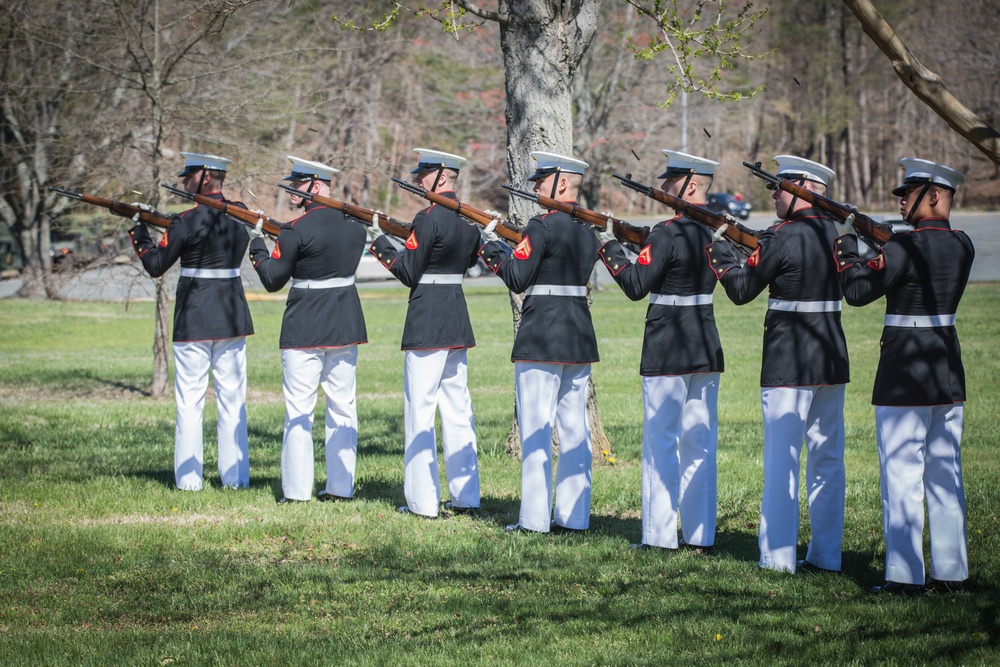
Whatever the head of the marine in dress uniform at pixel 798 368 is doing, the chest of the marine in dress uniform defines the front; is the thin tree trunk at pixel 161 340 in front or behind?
in front

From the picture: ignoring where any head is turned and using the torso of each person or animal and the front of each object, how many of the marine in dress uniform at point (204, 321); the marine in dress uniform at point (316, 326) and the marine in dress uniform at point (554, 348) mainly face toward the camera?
0

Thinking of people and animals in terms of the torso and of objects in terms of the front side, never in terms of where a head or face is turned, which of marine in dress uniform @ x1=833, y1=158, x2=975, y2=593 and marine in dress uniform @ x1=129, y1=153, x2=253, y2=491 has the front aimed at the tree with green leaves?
marine in dress uniform @ x1=833, y1=158, x2=975, y2=593

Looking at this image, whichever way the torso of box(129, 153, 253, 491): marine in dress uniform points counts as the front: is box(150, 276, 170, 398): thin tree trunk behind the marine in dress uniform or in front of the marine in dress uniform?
in front

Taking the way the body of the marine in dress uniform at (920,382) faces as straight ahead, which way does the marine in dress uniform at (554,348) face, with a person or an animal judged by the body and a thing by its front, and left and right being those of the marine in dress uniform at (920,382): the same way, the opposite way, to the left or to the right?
the same way

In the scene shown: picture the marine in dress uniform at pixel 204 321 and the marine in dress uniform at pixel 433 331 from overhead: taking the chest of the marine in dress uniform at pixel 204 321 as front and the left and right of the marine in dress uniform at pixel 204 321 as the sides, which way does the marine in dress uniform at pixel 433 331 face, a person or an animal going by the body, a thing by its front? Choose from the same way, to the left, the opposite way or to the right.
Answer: the same way

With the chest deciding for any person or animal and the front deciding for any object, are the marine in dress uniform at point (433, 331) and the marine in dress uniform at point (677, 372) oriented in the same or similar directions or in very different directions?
same or similar directions

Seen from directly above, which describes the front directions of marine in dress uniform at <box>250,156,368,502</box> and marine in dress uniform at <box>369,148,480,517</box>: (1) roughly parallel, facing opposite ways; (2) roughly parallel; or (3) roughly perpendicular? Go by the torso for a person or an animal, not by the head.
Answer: roughly parallel

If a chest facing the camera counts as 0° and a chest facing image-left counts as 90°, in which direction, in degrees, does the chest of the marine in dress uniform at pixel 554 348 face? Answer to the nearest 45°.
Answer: approximately 135°

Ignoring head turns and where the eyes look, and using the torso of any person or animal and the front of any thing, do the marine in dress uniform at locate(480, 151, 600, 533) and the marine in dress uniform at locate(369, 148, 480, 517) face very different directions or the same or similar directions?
same or similar directions

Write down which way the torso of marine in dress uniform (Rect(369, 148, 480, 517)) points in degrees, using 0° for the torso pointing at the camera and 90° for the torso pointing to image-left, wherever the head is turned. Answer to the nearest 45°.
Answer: approximately 135°

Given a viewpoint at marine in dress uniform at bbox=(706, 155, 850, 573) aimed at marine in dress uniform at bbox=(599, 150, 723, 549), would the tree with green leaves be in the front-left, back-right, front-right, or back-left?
front-right

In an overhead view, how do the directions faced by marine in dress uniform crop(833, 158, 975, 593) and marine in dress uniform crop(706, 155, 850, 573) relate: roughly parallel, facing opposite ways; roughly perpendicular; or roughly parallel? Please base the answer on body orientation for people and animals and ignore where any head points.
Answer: roughly parallel

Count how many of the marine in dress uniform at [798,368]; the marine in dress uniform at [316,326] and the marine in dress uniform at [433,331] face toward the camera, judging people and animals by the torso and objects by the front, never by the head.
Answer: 0
